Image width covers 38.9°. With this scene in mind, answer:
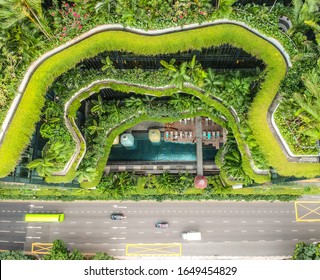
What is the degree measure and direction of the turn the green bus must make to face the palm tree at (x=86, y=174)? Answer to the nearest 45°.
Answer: approximately 90° to its left

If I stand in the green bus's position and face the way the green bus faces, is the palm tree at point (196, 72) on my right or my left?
on my left

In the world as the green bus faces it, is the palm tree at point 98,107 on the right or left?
on its left

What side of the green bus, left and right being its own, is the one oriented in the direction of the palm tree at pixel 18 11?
left

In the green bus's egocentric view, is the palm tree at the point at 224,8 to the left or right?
on its left

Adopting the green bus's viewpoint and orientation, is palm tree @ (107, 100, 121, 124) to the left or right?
on its left

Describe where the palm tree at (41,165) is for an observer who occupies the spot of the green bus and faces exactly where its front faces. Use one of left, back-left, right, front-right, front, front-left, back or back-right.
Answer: left
